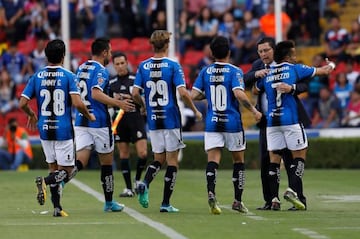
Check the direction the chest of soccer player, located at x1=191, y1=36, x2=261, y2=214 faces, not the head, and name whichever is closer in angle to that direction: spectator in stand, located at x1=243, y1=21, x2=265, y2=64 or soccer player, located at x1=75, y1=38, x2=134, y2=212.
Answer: the spectator in stand

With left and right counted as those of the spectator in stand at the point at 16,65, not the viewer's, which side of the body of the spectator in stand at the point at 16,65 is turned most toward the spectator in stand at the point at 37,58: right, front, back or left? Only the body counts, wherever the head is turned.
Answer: left

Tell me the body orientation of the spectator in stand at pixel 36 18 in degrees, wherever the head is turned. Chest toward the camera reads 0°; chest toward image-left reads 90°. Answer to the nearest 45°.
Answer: approximately 0°

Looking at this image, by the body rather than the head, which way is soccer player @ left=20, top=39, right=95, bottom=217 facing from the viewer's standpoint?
away from the camera

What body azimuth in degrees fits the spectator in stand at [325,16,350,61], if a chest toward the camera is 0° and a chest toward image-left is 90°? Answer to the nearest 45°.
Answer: approximately 0°

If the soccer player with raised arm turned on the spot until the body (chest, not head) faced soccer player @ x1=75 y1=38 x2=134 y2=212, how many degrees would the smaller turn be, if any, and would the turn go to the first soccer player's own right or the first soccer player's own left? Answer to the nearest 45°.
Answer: approximately 135° to the first soccer player's own left

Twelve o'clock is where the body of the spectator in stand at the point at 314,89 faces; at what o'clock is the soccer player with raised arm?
The soccer player with raised arm is roughly at 12 o'clock from the spectator in stand.

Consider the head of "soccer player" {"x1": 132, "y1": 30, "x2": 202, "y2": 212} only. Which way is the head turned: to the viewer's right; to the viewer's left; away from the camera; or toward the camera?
away from the camera
